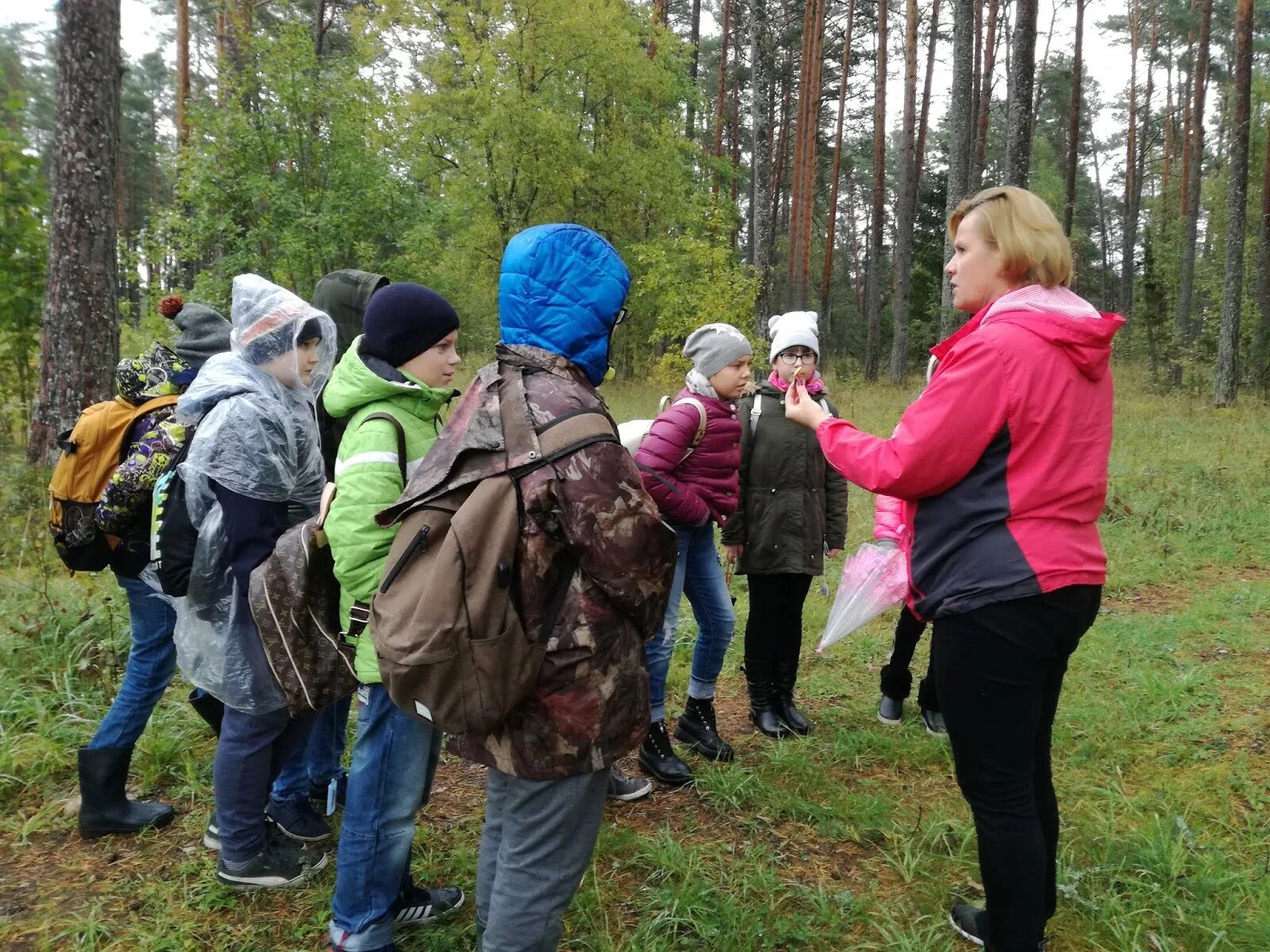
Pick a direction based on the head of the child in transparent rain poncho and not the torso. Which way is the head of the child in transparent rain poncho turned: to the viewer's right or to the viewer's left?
to the viewer's right

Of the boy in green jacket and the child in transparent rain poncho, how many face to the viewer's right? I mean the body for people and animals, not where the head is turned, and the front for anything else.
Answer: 2

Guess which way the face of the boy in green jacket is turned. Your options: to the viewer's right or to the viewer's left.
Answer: to the viewer's right

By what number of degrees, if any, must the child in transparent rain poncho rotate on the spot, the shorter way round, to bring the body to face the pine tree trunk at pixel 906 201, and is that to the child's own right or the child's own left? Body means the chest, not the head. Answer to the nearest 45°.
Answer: approximately 45° to the child's own left

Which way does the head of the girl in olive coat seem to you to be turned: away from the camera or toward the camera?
toward the camera

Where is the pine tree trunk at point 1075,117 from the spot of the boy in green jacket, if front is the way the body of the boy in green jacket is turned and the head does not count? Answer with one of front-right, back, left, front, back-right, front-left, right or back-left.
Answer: front-left

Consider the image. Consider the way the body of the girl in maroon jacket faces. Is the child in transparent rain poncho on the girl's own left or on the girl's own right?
on the girl's own right

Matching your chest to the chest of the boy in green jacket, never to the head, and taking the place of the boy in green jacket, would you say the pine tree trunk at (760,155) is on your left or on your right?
on your left

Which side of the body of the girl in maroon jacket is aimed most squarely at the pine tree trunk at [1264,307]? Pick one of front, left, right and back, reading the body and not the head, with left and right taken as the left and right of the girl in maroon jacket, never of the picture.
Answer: left

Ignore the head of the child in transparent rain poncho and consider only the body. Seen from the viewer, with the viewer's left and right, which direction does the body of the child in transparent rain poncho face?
facing to the right of the viewer

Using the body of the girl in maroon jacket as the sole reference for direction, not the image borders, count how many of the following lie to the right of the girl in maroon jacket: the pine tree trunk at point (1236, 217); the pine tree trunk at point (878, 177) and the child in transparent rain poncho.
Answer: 1

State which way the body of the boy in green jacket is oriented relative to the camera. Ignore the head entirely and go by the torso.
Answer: to the viewer's right

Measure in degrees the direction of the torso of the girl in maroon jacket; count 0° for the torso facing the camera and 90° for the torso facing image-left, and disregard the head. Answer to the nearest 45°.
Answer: approximately 315°
